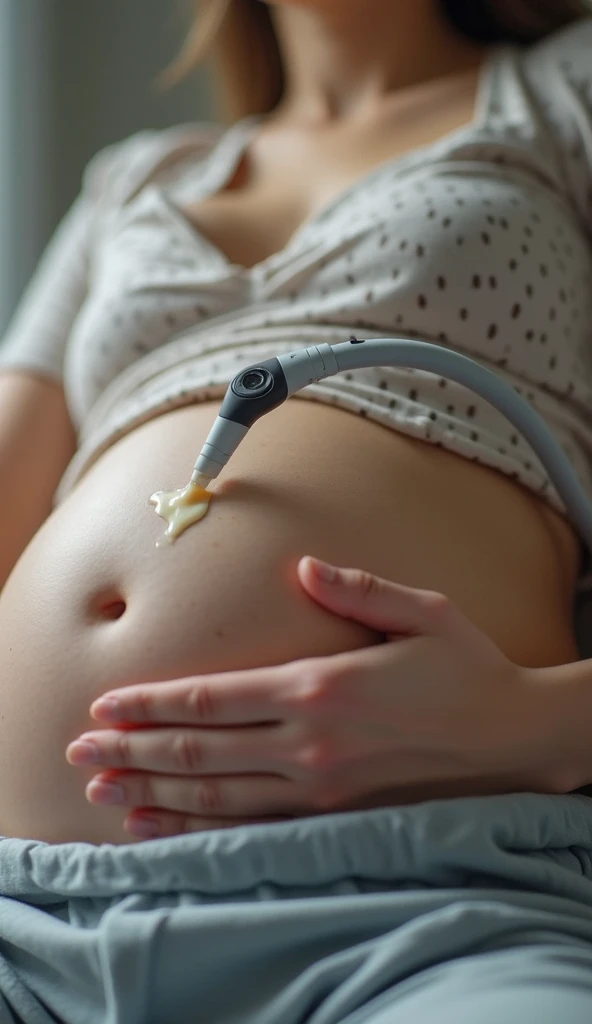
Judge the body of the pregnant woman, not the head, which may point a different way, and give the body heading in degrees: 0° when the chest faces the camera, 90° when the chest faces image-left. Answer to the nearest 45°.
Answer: approximately 45°
